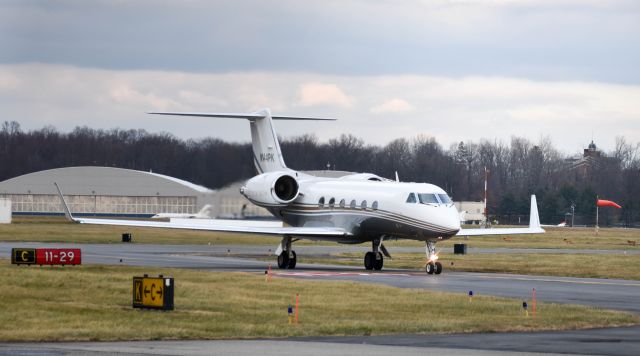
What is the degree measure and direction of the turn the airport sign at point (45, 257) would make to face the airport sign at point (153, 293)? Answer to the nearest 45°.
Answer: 0° — it already faces it

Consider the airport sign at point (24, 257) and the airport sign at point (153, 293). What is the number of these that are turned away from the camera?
0

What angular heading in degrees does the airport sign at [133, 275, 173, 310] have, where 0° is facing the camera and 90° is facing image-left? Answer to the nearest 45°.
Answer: approximately 45°

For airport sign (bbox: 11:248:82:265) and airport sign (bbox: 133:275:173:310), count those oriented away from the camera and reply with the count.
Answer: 0

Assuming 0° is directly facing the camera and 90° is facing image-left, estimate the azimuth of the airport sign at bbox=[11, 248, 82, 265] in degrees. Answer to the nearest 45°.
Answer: approximately 0°

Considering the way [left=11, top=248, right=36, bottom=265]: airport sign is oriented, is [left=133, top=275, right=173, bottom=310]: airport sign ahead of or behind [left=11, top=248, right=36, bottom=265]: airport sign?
ahead

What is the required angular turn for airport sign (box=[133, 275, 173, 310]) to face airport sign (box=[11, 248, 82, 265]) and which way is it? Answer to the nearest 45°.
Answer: approximately 135° to its right
